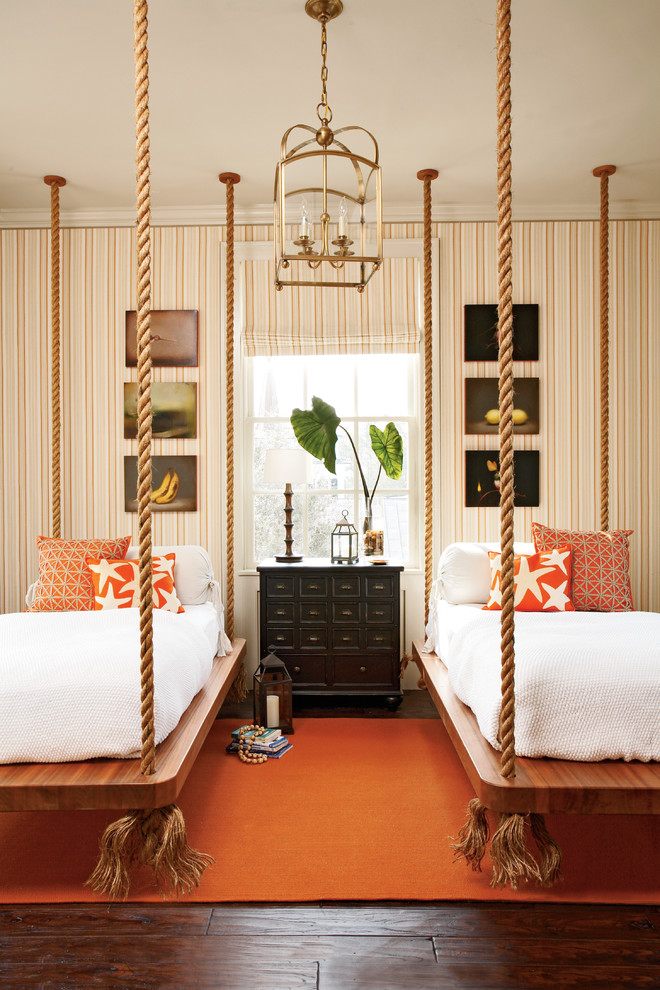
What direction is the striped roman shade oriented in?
toward the camera

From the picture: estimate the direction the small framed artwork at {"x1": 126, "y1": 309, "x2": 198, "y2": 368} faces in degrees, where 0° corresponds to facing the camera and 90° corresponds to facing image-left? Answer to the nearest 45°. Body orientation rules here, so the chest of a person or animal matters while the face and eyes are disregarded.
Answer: approximately 0°

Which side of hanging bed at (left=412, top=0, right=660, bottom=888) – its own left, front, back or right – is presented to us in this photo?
front

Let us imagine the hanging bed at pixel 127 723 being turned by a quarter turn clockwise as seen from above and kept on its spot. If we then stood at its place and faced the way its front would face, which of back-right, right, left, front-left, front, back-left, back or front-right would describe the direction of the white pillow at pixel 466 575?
back-right

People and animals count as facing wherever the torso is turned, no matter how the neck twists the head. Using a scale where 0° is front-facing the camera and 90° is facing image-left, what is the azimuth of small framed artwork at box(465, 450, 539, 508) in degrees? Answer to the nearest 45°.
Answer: approximately 0°

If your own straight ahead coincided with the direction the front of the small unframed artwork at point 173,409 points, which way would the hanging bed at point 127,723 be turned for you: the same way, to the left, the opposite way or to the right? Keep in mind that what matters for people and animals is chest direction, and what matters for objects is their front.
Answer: the same way

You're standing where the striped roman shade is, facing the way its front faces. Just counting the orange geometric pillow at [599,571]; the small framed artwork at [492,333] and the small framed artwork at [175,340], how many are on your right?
1

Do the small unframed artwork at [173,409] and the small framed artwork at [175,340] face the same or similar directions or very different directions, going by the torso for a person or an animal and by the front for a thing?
same or similar directions

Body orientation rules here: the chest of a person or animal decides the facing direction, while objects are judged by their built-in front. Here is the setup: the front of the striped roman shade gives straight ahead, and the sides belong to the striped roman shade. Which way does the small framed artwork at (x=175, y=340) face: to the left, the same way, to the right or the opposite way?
the same way

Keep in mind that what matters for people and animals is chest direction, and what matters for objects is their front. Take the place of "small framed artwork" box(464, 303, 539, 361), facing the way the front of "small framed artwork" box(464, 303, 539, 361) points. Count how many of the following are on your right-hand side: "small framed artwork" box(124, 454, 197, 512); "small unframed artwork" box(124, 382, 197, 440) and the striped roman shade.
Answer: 3

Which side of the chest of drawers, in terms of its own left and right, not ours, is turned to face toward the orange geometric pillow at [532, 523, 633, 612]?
left

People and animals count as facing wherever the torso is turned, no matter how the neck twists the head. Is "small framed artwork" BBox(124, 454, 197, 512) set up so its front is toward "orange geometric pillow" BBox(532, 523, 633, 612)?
no

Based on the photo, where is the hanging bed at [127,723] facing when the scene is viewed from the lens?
facing the viewer

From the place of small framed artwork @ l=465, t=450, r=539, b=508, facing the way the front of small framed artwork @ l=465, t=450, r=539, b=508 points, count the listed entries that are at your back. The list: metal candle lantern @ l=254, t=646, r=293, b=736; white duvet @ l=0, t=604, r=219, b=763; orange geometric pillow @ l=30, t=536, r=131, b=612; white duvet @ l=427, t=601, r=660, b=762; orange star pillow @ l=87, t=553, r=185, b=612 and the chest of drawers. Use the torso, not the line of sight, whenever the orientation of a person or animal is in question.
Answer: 0

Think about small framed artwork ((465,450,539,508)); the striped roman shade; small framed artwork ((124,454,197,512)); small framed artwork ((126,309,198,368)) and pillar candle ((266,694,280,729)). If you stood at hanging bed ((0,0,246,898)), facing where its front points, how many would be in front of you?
0
